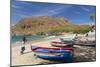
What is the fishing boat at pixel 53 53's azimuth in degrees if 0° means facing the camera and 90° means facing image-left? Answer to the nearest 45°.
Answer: approximately 90°

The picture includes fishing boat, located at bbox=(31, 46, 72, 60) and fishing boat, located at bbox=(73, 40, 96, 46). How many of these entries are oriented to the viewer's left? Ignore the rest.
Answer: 2

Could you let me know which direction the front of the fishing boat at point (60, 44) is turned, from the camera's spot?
facing to the left of the viewer

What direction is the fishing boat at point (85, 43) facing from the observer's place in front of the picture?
facing to the left of the viewer

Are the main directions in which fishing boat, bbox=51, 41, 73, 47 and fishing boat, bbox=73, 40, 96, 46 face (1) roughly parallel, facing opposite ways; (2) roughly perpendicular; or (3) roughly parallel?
roughly parallel

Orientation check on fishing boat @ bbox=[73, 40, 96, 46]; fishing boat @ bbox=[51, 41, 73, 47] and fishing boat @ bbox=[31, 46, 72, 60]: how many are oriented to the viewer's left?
3

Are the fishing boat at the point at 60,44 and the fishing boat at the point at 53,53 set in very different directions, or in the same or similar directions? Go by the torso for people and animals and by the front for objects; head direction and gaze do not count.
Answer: same or similar directions

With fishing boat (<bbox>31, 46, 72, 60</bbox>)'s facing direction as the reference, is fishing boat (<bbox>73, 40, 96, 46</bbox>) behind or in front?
behind

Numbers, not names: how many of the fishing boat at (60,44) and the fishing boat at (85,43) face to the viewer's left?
2
